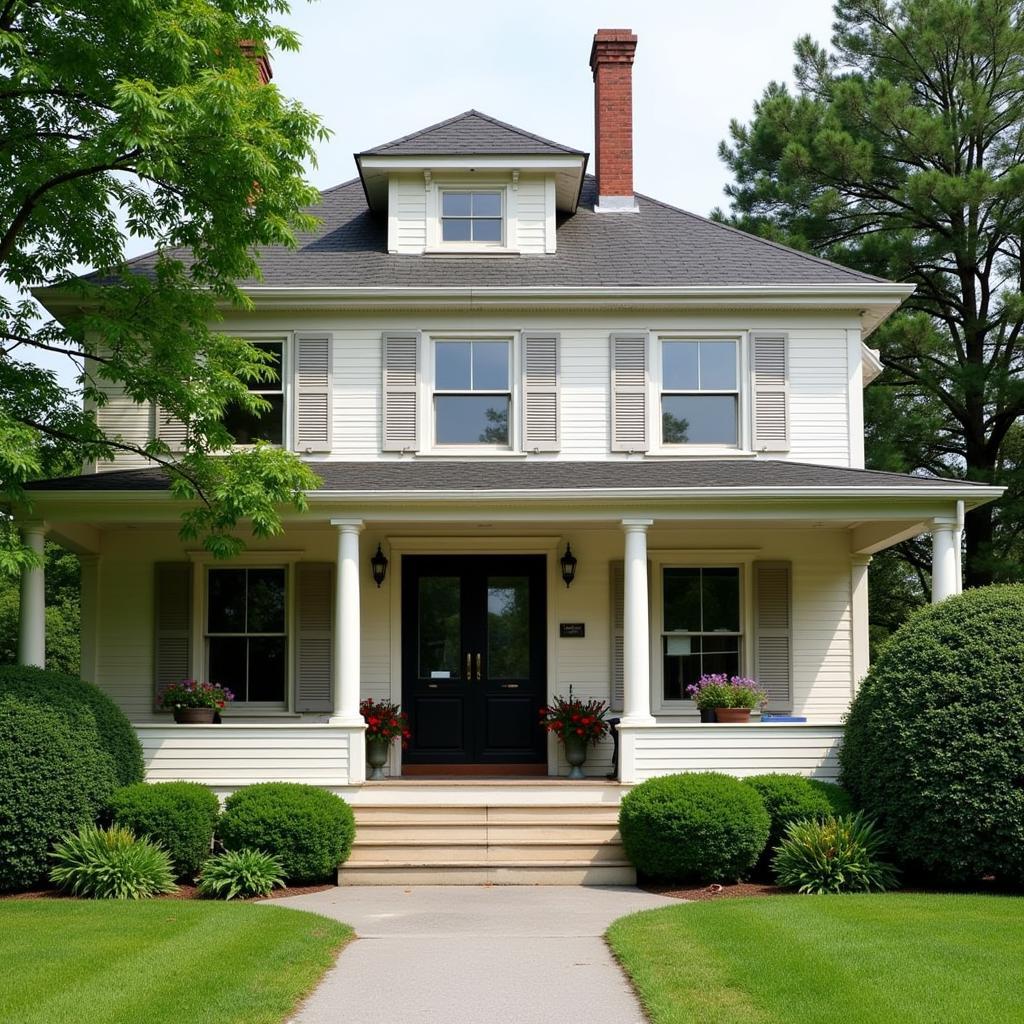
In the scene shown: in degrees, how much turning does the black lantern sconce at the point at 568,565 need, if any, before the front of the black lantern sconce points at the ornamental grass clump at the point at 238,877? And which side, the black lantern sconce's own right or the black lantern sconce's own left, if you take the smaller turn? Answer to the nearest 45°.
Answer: approximately 45° to the black lantern sconce's own right

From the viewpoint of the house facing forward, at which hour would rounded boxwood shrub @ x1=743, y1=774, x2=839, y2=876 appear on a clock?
The rounded boxwood shrub is roughly at 11 o'clock from the house.

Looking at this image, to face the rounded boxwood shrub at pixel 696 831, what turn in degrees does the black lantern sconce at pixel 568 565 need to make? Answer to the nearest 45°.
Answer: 0° — it already faces it
